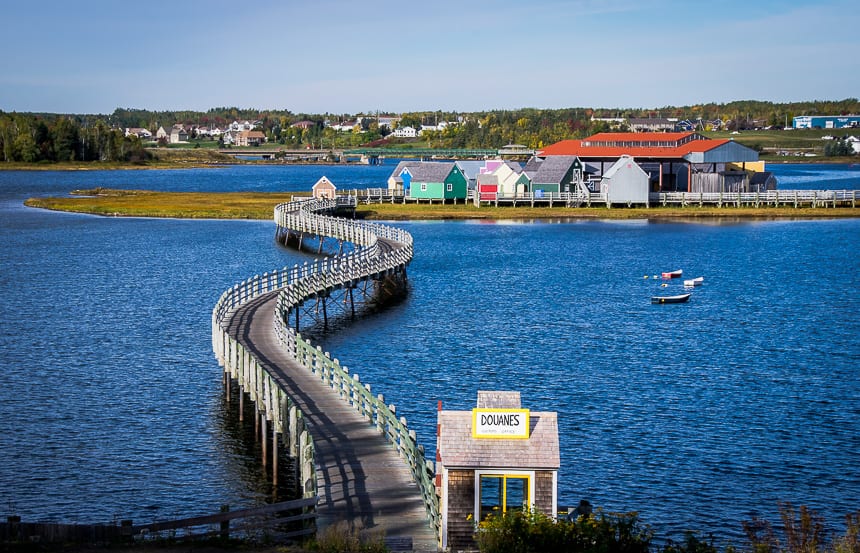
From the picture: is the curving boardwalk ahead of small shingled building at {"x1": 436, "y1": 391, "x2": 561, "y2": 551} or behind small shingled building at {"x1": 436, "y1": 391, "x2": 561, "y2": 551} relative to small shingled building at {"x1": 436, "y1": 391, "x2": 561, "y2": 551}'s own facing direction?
behind

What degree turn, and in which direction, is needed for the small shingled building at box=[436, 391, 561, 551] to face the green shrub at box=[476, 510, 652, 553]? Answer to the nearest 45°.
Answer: approximately 45° to its left

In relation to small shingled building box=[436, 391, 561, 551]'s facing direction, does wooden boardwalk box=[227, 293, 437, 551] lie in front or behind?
behind

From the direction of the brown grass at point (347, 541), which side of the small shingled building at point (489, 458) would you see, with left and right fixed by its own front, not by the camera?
right

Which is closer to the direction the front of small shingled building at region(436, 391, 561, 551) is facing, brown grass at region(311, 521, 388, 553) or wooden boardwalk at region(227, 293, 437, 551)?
the brown grass

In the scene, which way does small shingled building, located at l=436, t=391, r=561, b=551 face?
toward the camera

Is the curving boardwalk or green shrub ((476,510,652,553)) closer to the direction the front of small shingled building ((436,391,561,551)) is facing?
the green shrub

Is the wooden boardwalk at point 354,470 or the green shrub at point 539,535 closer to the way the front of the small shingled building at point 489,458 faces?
the green shrub
